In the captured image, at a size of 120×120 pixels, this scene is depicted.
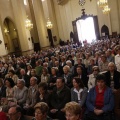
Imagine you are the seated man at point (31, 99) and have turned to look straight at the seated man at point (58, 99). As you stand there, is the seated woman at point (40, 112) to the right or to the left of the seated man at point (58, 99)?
right

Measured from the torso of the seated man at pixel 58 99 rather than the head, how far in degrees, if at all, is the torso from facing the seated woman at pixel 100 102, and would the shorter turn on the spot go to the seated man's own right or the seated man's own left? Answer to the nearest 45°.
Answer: approximately 90° to the seated man's own left

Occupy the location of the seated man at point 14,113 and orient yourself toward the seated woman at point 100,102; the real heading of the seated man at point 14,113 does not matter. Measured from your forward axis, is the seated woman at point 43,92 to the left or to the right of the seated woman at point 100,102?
left

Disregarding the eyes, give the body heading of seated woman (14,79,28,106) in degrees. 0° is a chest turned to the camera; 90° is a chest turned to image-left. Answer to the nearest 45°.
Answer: approximately 45°

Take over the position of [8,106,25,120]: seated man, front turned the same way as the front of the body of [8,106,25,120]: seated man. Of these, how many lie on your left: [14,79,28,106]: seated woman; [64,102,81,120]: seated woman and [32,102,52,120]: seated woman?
2

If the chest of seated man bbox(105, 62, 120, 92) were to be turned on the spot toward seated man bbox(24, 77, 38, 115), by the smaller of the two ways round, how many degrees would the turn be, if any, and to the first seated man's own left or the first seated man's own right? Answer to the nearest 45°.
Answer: approximately 90° to the first seated man's own right

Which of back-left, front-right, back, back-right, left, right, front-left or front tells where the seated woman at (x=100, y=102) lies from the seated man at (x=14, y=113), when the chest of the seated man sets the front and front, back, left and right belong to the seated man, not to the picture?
back-left

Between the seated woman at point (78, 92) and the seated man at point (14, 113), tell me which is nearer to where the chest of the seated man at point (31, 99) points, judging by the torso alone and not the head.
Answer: the seated man

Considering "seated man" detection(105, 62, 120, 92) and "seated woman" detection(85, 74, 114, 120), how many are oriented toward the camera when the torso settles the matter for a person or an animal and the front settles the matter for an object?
2

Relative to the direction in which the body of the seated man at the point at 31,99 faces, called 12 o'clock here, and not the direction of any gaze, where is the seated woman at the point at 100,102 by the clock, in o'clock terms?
The seated woman is roughly at 9 o'clock from the seated man.

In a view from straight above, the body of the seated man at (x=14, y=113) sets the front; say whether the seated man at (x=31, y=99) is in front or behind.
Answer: behind

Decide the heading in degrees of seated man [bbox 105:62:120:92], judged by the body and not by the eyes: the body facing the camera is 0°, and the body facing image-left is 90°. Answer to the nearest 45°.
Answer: approximately 0°
